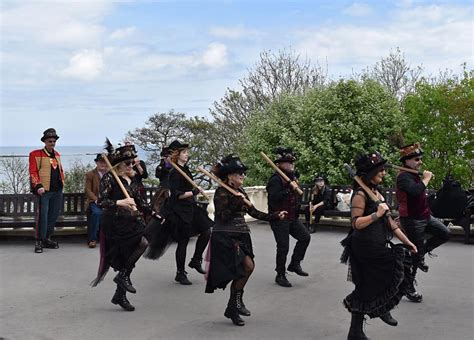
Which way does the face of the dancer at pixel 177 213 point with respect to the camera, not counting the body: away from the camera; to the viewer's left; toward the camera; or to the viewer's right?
to the viewer's right

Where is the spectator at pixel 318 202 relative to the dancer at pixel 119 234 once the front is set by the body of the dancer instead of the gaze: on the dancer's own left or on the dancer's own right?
on the dancer's own left

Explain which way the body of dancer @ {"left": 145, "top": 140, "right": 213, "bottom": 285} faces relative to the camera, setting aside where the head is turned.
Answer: to the viewer's right

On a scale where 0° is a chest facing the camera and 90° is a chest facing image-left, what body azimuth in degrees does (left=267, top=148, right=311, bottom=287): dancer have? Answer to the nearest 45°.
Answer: approximately 315°

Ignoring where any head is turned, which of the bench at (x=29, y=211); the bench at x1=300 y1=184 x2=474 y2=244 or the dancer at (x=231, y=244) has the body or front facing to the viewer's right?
the dancer
